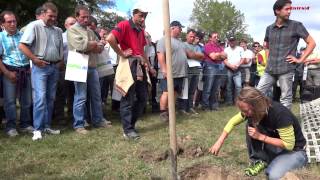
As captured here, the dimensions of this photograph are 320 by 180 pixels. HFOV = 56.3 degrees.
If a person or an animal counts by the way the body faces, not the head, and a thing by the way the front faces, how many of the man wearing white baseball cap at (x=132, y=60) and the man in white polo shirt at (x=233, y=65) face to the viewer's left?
0

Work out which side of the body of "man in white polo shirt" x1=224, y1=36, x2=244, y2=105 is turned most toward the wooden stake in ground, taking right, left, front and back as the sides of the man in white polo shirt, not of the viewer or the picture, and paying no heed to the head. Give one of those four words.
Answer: front

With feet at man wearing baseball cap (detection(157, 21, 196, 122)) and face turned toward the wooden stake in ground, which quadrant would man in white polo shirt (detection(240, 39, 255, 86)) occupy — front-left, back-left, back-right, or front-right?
back-left

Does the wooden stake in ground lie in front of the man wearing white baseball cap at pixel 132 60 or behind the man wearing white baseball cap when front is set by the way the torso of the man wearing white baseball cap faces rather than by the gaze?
in front

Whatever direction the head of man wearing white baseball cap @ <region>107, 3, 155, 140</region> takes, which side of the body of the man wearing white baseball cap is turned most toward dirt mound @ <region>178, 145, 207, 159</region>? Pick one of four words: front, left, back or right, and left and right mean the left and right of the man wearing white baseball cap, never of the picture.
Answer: front

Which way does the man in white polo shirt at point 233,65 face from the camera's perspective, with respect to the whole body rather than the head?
toward the camera

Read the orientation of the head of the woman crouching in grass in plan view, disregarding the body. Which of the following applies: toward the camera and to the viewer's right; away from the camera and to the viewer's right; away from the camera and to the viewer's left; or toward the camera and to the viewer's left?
toward the camera and to the viewer's left

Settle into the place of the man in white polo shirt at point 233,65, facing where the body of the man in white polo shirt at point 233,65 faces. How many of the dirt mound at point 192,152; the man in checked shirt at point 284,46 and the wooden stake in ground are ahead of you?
3

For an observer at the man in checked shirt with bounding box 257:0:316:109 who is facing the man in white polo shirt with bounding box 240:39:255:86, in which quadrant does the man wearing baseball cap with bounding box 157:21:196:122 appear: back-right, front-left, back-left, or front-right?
front-left

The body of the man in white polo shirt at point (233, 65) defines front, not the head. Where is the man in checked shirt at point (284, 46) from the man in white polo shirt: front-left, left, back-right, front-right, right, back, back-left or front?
front

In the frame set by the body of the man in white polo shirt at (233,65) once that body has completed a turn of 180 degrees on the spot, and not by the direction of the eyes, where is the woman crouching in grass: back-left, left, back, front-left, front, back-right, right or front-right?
back

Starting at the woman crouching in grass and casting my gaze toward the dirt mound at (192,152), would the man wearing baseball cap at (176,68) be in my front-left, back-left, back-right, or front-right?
front-right

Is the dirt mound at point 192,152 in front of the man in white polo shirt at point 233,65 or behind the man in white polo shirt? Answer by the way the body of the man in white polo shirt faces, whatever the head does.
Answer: in front

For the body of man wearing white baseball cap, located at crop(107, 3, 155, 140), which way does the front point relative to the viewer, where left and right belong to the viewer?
facing the viewer and to the right of the viewer
